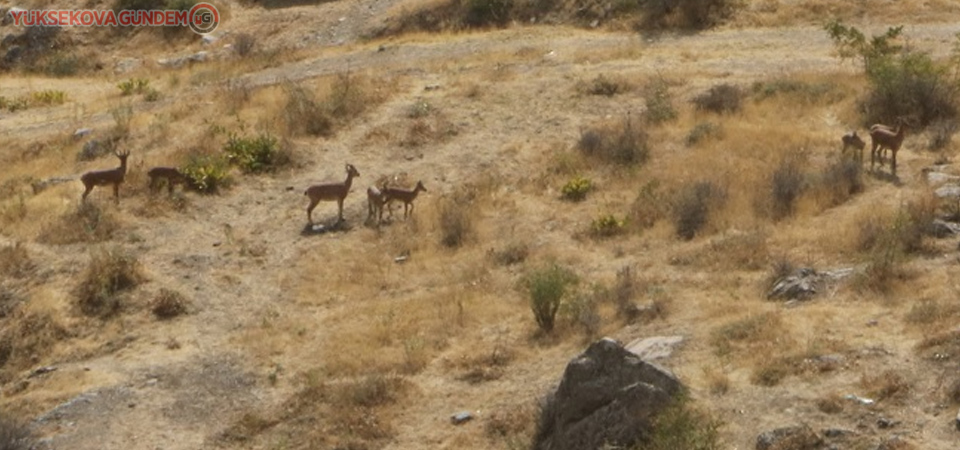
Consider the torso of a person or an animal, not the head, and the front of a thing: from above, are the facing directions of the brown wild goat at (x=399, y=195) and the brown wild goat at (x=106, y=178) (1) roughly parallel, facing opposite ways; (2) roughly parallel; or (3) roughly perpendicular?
roughly parallel

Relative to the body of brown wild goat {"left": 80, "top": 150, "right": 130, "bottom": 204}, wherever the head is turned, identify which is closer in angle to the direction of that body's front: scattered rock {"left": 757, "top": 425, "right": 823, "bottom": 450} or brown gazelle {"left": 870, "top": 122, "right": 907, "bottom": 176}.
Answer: the brown gazelle

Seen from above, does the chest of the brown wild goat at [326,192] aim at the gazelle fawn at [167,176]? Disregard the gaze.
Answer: no

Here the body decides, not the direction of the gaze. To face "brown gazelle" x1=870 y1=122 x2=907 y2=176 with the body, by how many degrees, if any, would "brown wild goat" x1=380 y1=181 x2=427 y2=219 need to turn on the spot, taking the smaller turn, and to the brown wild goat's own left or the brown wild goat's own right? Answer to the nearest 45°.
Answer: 0° — it already faces it

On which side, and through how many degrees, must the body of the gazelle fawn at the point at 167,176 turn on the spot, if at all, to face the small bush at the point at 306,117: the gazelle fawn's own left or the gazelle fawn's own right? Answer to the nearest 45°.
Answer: approximately 45° to the gazelle fawn's own left

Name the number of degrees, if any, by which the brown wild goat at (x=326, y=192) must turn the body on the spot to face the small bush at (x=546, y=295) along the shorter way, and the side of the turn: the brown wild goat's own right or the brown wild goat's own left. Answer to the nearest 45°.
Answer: approximately 45° to the brown wild goat's own right

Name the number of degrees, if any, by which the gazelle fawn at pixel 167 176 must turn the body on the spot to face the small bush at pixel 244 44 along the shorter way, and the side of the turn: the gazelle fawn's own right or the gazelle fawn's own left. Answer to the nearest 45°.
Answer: approximately 90° to the gazelle fawn's own left

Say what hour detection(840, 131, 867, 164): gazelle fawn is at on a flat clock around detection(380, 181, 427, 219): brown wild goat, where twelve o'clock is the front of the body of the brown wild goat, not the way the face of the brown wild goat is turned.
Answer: The gazelle fawn is roughly at 12 o'clock from the brown wild goat.

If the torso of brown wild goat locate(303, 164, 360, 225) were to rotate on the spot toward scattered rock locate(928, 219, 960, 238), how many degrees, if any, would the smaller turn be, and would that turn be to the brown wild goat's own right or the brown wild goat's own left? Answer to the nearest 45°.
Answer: approximately 45° to the brown wild goat's own right

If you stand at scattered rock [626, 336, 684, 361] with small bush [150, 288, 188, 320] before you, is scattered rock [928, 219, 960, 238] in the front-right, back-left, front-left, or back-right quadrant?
back-right

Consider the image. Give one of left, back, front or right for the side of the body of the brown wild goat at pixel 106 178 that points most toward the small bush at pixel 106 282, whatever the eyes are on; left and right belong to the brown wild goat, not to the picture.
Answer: right

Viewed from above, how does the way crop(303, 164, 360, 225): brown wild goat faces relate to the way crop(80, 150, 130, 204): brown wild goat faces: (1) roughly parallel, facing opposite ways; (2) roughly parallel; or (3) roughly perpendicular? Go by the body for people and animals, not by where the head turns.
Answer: roughly parallel

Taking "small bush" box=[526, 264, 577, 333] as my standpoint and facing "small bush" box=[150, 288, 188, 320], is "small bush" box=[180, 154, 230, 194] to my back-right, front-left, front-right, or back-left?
front-right

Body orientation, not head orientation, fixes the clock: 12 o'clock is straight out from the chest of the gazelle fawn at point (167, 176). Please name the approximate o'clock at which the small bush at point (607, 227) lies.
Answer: The small bush is roughly at 1 o'clock from the gazelle fawn.

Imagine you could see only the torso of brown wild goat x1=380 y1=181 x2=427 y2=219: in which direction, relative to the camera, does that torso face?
to the viewer's right

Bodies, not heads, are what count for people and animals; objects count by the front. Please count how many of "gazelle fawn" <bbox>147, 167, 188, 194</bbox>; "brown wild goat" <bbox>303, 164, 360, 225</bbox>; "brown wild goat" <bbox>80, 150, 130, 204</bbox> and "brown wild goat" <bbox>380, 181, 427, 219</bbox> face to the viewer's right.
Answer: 4

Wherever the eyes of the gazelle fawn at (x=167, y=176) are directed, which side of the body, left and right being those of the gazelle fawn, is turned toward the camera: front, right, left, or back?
right

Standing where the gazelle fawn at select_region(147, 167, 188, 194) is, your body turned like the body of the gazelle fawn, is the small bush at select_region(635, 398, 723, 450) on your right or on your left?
on your right

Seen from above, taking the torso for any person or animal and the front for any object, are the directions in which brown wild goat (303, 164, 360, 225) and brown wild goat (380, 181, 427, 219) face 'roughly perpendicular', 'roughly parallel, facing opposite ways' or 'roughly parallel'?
roughly parallel

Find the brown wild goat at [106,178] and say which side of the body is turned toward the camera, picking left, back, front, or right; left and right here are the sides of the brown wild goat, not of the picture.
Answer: right

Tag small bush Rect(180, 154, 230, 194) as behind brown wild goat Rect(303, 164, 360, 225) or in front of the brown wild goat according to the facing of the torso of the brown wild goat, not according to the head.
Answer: behind

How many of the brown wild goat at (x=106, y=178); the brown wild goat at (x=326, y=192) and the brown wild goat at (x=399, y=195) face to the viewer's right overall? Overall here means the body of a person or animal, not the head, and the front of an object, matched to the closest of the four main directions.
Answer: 3

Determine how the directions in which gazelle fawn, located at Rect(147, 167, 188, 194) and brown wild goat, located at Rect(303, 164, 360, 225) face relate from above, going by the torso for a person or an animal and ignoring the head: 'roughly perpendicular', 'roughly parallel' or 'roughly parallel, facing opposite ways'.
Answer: roughly parallel
